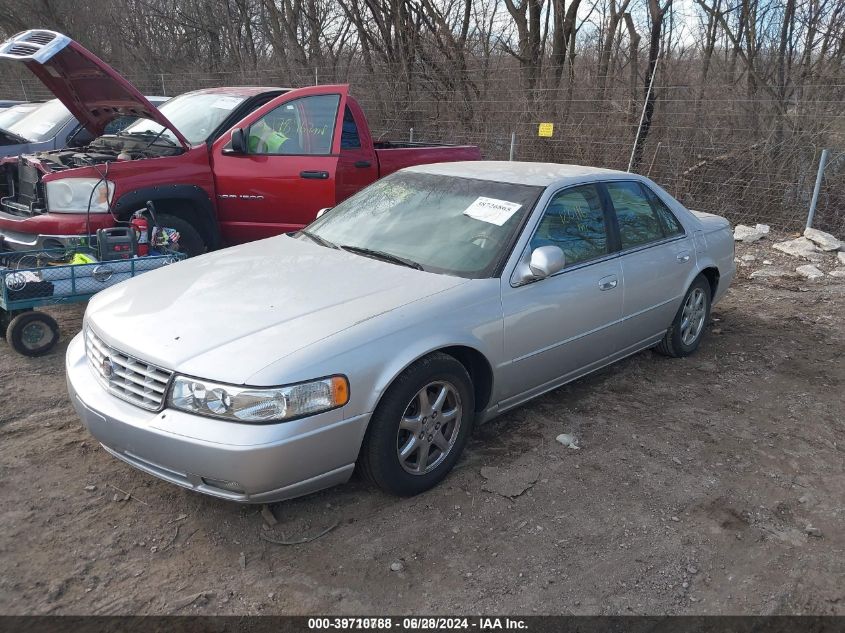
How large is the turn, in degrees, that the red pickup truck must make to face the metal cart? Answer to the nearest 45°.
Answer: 0° — it already faces it

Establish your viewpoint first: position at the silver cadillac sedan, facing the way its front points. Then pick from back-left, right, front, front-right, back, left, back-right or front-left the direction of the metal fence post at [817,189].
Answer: back

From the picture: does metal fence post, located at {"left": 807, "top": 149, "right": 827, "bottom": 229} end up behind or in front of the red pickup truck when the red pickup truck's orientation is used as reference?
behind

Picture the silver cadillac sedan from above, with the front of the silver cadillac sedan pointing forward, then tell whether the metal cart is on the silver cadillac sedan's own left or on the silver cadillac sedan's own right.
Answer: on the silver cadillac sedan's own right

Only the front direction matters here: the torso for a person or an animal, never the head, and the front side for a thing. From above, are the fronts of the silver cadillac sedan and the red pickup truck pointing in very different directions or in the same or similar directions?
same or similar directions

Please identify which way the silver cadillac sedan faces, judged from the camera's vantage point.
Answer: facing the viewer and to the left of the viewer

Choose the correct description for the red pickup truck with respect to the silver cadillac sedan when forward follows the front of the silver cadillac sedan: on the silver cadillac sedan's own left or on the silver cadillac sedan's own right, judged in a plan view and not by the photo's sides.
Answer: on the silver cadillac sedan's own right

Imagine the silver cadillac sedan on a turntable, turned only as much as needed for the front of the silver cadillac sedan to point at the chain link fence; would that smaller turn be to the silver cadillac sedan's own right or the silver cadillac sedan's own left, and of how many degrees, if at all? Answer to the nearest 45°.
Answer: approximately 180°

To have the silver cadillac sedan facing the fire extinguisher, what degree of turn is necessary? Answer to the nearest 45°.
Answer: approximately 90° to its right

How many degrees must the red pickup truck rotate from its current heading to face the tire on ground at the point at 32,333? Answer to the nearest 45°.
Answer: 0° — it already faces it

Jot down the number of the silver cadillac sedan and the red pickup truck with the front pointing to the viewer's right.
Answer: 0

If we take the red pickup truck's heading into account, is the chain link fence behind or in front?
behind
